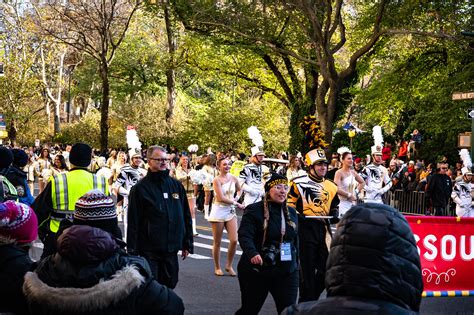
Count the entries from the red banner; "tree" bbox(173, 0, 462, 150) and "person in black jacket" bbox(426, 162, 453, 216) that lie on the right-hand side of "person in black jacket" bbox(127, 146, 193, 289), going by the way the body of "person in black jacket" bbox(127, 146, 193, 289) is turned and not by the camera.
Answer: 0

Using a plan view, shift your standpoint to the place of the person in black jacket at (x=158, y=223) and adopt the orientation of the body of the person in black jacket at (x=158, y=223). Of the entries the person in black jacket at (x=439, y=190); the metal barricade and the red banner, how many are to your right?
0

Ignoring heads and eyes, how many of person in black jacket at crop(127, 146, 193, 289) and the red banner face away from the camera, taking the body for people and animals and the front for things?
0

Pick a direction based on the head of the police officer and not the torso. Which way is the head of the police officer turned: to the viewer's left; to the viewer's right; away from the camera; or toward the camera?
away from the camera

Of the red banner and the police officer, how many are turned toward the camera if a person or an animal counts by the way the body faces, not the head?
1

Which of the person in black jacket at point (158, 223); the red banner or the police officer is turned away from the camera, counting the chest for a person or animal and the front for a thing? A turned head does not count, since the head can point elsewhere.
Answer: the police officer

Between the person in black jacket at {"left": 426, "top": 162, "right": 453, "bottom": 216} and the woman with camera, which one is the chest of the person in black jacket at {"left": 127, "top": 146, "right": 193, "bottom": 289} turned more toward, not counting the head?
the woman with camera

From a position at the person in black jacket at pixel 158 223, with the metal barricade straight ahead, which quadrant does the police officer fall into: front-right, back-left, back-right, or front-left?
back-left

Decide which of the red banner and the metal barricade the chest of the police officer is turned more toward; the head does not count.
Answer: the metal barricade

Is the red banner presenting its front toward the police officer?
no

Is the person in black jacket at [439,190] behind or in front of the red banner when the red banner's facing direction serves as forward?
behind

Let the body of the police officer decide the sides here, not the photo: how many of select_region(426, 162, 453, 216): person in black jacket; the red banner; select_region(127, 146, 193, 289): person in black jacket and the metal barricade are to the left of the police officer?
0

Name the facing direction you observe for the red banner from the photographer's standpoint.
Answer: facing the viewer

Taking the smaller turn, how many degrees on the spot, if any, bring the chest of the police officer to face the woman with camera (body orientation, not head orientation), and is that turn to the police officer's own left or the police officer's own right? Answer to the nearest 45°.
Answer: approximately 135° to the police officer's own right

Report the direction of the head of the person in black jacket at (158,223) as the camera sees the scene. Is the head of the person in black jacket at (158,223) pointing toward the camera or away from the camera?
toward the camera

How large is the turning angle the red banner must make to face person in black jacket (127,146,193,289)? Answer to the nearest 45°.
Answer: approximately 45° to its right

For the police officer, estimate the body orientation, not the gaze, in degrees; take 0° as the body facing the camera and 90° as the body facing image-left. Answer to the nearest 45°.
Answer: approximately 180°

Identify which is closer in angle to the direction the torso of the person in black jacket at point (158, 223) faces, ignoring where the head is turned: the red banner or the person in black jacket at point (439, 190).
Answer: the red banner
